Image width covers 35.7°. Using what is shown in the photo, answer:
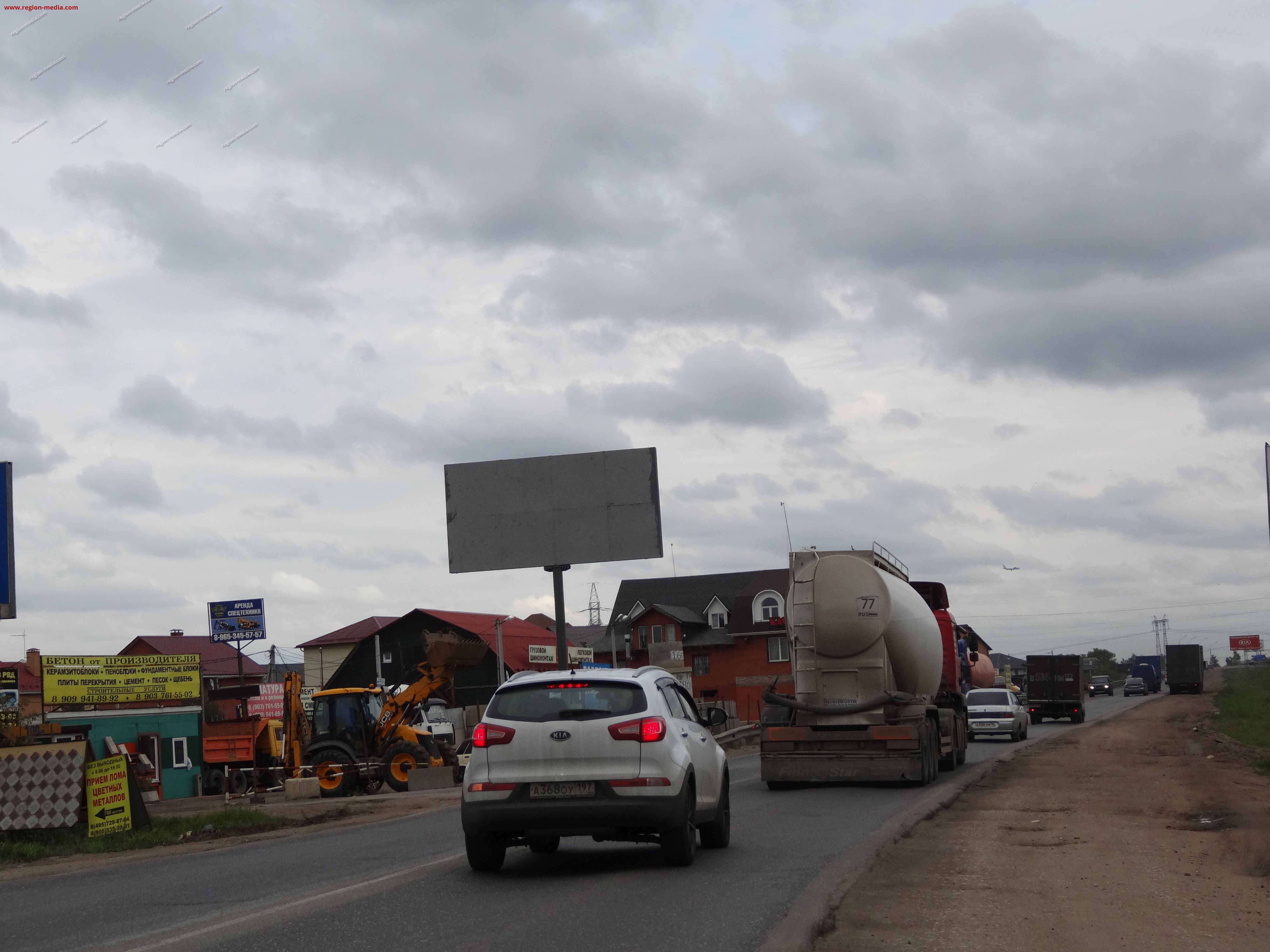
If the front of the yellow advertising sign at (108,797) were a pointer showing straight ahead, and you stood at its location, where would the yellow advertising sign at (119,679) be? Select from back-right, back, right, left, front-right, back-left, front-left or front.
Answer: back

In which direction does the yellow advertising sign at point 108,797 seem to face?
toward the camera

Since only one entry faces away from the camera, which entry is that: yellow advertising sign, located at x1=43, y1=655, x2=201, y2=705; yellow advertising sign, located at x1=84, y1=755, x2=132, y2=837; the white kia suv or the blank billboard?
the white kia suv

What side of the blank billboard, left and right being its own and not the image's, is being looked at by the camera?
front

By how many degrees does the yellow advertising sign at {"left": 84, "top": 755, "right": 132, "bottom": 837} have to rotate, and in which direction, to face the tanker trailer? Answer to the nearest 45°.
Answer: approximately 90° to its left

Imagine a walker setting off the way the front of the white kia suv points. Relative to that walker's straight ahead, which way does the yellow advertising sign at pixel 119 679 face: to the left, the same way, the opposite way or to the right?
the opposite way

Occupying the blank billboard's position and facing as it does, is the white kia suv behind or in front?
in front

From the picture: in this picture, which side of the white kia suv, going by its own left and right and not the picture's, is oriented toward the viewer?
back

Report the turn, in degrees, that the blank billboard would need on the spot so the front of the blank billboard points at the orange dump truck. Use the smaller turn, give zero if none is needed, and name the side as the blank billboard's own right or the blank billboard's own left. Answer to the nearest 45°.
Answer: approximately 135° to the blank billboard's own right

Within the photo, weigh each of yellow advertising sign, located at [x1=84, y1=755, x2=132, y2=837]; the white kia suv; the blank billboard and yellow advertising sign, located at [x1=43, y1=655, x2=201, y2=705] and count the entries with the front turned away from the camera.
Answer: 1
